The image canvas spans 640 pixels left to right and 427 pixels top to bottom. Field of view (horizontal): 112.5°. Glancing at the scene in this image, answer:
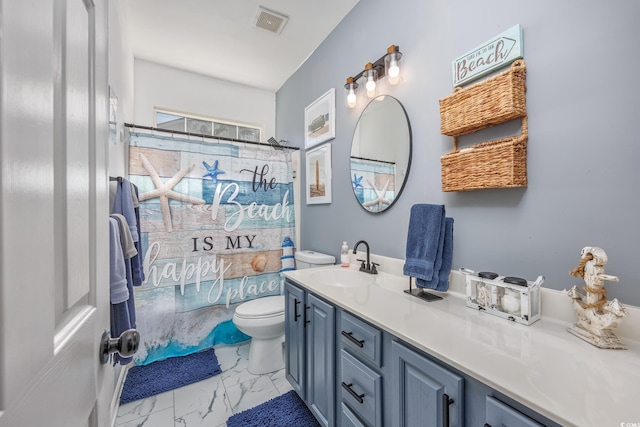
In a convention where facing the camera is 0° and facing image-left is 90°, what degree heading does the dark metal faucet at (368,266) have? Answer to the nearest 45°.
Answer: approximately 45°

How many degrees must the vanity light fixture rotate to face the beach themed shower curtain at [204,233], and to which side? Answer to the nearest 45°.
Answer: approximately 45° to its right

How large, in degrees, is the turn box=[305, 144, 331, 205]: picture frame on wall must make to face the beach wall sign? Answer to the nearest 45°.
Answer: approximately 90° to its left

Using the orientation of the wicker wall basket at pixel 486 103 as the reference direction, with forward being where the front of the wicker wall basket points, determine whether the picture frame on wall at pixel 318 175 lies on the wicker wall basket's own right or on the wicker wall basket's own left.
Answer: on the wicker wall basket's own right

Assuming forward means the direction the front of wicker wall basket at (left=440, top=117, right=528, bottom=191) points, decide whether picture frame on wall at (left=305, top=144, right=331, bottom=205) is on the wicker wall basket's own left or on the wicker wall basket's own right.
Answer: on the wicker wall basket's own right

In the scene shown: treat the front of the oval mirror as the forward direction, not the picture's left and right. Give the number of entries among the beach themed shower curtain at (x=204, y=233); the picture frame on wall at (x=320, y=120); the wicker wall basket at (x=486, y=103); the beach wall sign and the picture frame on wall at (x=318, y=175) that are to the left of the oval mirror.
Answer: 2

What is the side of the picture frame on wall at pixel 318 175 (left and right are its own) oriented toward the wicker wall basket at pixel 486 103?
left

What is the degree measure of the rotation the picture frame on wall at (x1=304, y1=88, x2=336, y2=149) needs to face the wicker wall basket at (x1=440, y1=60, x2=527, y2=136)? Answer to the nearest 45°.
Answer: approximately 90° to its left

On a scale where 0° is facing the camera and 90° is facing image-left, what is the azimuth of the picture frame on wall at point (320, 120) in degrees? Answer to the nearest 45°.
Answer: approximately 45°

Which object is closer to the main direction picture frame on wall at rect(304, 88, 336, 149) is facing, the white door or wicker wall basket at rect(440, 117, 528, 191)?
the white door

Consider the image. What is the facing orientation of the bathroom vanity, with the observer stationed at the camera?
facing the viewer and to the left of the viewer
